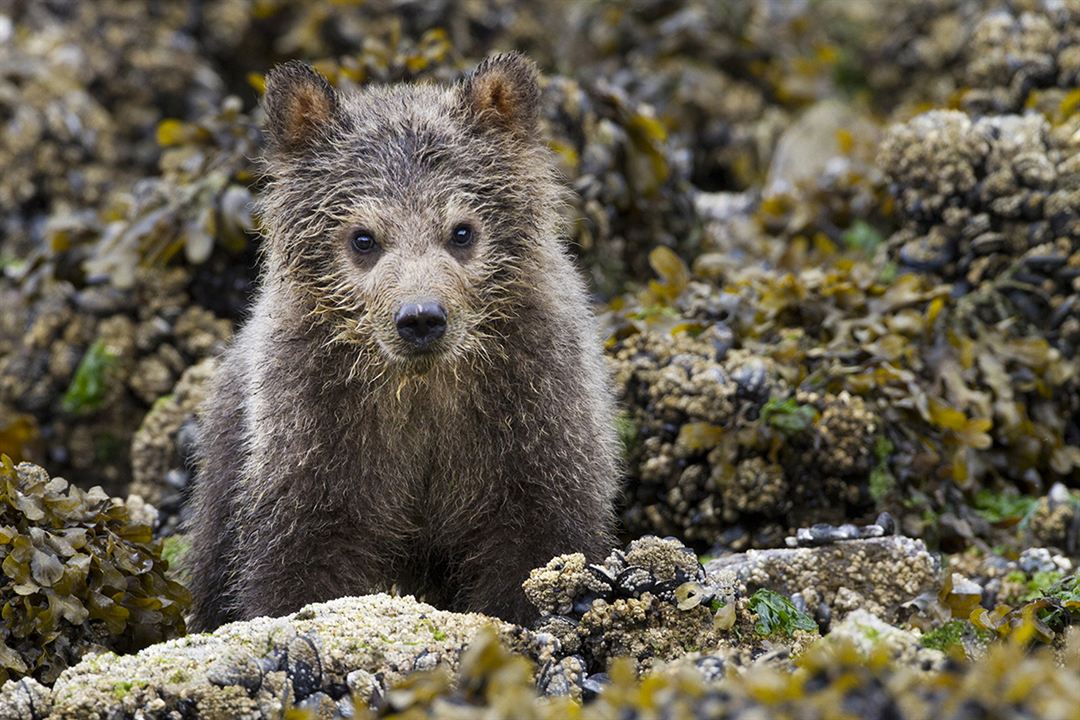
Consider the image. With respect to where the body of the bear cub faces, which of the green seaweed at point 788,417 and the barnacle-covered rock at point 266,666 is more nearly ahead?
the barnacle-covered rock

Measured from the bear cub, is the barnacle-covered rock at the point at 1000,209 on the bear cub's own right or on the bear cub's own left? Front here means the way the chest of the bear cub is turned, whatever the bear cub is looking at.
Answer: on the bear cub's own left

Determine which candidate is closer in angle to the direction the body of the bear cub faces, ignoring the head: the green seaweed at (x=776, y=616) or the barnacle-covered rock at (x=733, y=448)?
the green seaweed

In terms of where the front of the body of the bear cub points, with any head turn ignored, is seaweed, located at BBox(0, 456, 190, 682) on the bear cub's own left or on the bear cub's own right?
on the bear cub's own right

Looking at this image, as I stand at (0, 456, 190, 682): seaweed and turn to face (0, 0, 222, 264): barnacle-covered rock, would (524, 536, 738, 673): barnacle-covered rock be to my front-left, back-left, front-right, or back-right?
back-right

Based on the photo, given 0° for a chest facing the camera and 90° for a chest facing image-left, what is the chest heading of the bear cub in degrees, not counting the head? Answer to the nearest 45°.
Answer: approximately 0°

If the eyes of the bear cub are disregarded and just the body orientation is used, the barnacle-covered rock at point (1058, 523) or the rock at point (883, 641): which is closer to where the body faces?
the rock

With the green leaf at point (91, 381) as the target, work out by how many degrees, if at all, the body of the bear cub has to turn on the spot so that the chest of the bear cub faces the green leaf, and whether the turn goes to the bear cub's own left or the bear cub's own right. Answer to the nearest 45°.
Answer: approximately 135° to the bear cub's own right

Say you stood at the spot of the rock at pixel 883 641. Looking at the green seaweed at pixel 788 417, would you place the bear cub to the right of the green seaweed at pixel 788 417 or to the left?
left
